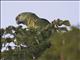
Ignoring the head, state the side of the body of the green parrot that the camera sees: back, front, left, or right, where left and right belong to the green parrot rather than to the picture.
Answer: left
